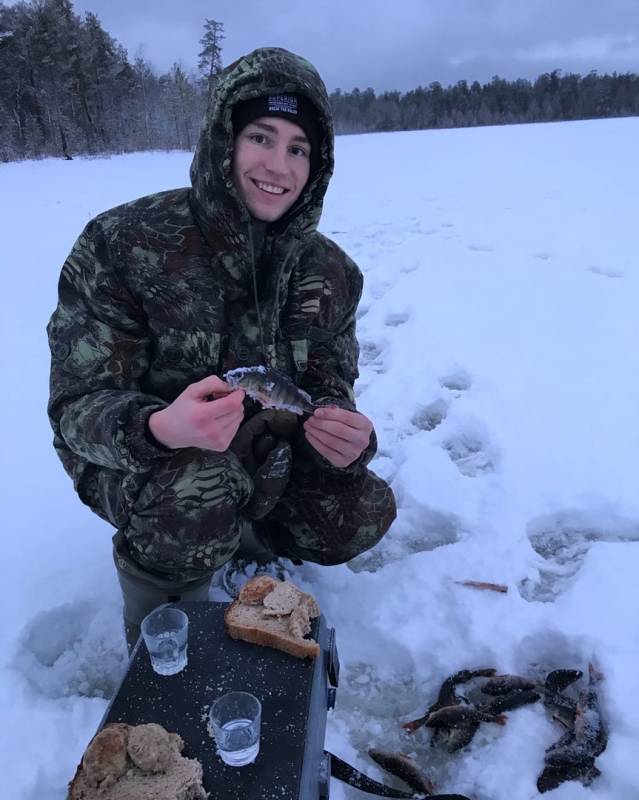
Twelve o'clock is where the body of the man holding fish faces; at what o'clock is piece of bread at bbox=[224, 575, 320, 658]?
The piece of bread is roughly at 1 o'clock from the man holding fish.

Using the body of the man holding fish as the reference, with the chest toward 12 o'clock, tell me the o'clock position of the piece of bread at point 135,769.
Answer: The piece of bread is roughly at 2 o'clock from the man holding fish.

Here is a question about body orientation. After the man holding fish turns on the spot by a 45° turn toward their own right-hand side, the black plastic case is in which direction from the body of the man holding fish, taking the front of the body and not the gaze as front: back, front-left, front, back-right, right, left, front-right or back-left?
front

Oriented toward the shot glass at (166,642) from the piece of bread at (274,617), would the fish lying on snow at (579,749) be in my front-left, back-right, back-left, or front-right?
back-left

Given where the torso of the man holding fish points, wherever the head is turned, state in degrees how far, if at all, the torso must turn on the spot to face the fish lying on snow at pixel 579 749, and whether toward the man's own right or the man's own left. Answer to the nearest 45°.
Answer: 0° — they already face it

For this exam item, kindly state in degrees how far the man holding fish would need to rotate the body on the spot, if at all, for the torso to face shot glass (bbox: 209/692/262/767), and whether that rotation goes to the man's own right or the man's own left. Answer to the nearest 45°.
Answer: approximately 45° to the man's own right

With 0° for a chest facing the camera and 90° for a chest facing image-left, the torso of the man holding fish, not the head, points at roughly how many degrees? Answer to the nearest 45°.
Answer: approximately 315°

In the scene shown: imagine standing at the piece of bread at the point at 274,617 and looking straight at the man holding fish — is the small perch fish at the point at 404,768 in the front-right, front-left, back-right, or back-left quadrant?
back-right
